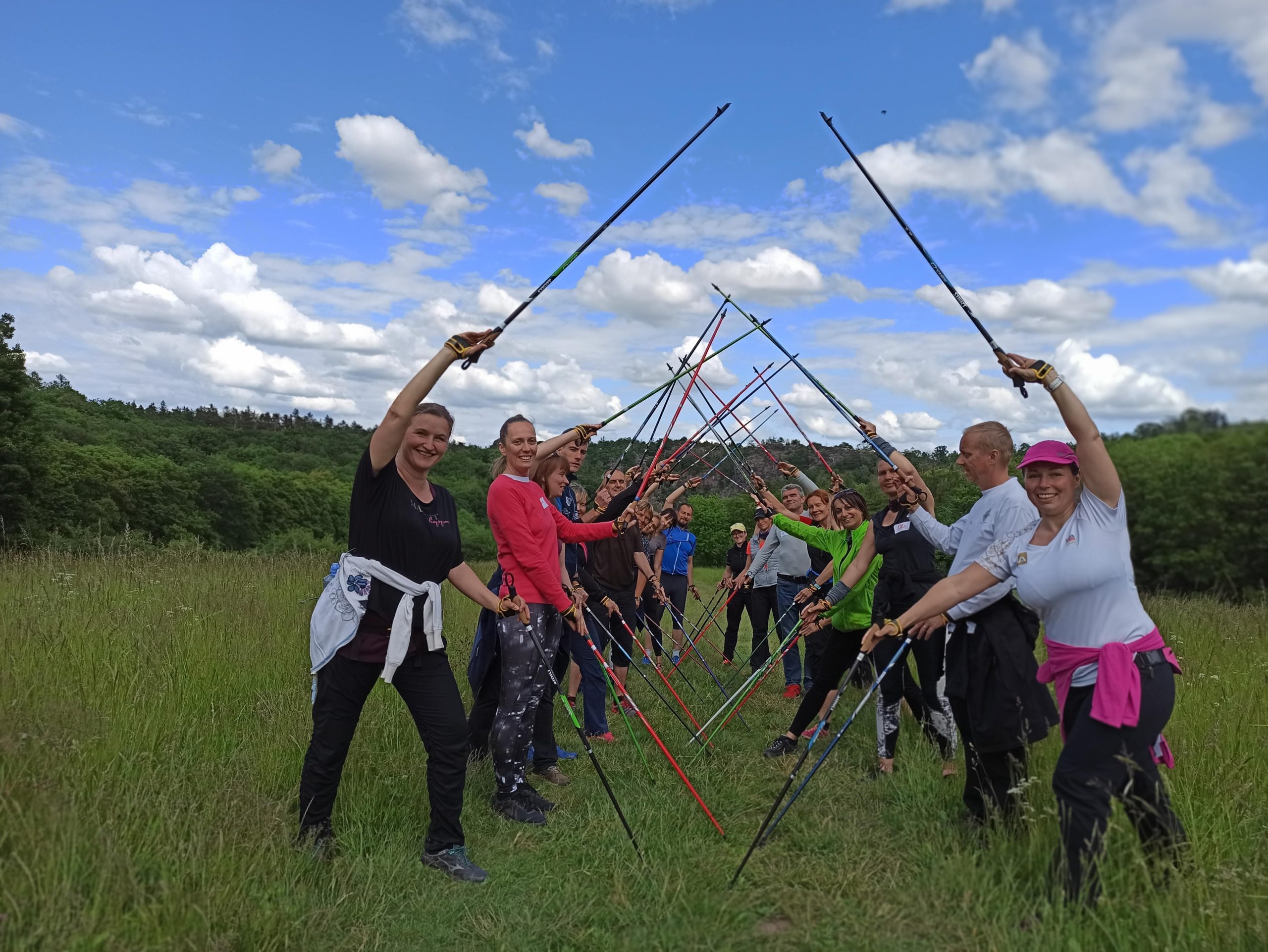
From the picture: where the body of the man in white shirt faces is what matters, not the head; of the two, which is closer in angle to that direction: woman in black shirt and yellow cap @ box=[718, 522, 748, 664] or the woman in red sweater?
the woman in red sweater

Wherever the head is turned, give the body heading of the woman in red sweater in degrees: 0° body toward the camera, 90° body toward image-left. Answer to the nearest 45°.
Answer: approximately 315°

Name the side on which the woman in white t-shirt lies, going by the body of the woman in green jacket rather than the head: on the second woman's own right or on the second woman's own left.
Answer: on the second woman's own left

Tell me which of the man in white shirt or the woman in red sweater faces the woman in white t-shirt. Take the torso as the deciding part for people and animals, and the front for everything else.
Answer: the woman in red sweater

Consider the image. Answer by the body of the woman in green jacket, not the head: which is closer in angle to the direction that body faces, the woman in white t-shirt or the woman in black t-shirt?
the woman in black t-shirt

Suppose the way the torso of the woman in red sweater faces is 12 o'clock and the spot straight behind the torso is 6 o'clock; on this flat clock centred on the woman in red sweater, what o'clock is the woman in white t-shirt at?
The woman in white t-shirt is roughly at 12 o'clock from the woman in red sweater.

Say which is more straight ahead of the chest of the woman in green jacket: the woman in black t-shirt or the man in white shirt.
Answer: the woman in black t-shirt

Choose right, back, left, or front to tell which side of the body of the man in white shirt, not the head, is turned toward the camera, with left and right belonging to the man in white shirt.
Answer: left

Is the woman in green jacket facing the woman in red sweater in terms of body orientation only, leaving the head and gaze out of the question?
yes

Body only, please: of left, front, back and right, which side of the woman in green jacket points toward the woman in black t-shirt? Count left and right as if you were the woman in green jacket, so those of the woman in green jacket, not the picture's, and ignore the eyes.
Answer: front

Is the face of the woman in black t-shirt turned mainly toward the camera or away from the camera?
toward the camera

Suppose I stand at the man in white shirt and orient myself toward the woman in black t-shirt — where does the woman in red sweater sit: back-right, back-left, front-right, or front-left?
front-right

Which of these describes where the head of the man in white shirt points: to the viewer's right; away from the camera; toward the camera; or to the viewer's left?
to the viewer's left

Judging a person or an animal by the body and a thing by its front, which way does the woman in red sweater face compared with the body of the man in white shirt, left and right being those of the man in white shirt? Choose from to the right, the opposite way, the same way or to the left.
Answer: the opposite way
